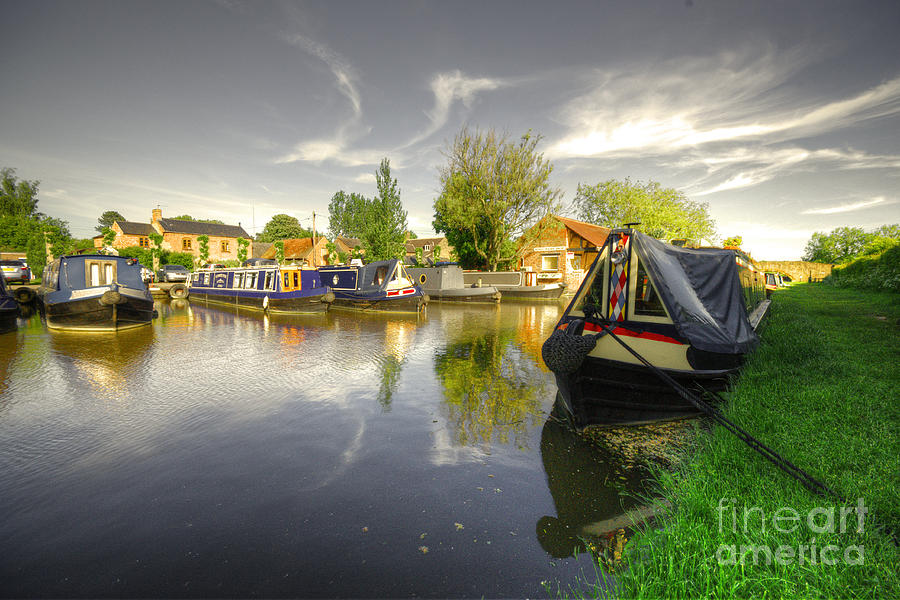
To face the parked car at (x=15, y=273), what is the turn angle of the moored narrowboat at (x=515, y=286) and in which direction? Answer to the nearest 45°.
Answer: approximately 180°

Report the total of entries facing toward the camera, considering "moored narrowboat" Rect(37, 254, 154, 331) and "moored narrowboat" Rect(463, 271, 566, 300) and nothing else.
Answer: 1

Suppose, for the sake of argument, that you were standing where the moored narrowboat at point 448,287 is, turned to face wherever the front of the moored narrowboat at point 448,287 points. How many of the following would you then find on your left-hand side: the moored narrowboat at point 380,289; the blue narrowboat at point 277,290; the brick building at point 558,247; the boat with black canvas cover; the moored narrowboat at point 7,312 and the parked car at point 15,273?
1

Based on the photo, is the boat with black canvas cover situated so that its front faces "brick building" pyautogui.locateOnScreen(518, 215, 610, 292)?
no

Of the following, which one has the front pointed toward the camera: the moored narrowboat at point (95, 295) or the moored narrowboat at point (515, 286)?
the moored narrowboat at point (95, 295)

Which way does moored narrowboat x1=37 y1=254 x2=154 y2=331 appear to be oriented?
toward the camera

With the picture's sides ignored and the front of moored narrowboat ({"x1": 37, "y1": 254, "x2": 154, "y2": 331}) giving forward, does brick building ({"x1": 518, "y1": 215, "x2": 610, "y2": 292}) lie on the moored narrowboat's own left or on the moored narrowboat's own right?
on the moored narrowboat's own left

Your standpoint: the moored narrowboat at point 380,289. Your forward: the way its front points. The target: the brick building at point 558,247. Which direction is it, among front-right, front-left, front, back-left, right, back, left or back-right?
left

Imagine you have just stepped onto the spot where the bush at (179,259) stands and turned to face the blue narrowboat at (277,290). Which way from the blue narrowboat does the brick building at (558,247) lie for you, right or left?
left

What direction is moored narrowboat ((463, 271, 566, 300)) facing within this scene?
to the viewer's right

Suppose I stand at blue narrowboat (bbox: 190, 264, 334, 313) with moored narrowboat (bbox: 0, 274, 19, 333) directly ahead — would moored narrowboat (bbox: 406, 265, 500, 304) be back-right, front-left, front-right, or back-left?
back-left

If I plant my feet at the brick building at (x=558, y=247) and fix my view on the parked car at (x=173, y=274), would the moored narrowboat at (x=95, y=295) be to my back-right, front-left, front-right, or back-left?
front-left
